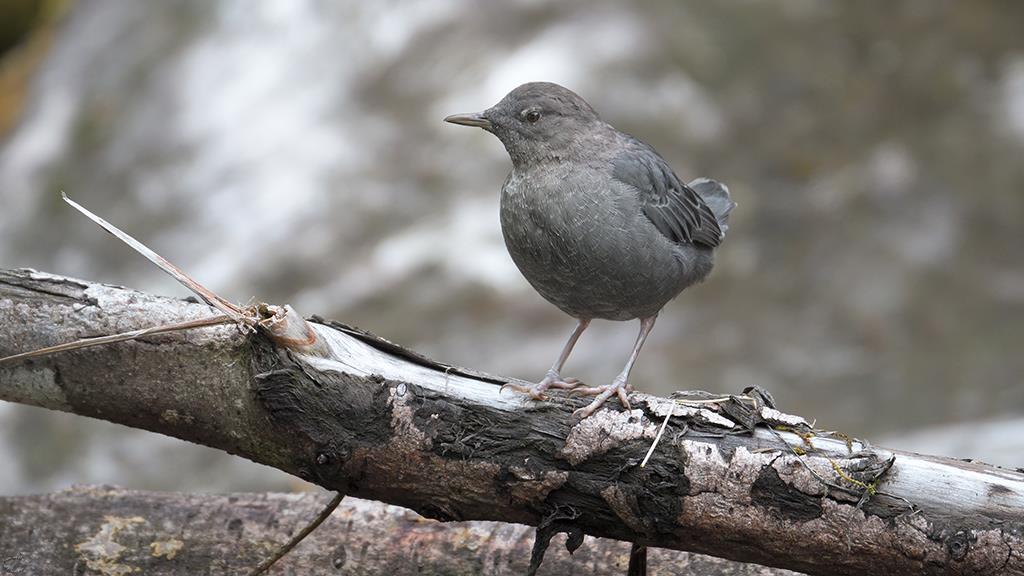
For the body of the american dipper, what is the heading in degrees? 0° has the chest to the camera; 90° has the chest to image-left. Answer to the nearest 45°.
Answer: approximately 45°
